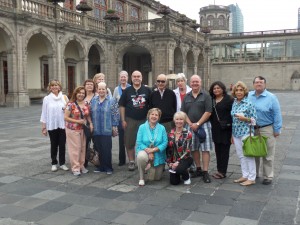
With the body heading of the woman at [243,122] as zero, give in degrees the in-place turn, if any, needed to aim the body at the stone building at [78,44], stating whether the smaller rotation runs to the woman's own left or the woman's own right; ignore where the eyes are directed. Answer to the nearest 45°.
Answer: approximately 90° to the woman's own right

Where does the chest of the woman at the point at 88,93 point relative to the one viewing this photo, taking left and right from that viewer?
facing the viewer

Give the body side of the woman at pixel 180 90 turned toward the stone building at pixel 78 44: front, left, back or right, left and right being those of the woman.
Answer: back

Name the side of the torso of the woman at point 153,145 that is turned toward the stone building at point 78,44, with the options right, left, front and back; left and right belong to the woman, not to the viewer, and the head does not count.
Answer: back

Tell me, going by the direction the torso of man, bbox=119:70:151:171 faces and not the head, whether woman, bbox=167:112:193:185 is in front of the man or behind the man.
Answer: in front

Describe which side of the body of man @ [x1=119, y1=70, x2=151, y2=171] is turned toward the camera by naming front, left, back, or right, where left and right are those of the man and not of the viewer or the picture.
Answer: front

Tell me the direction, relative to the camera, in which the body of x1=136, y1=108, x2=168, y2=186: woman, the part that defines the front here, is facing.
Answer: toward the camera

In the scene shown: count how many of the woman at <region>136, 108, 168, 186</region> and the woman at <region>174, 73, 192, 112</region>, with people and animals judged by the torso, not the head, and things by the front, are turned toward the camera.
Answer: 2

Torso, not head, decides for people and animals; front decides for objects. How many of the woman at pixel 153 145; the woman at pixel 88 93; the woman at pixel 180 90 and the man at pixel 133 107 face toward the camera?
4

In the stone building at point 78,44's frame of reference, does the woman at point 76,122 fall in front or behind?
in front

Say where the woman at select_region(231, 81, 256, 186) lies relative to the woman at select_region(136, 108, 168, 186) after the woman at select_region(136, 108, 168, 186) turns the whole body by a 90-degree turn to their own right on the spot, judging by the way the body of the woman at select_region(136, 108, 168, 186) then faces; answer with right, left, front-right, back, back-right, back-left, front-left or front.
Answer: back

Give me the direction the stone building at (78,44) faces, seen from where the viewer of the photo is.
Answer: facing the viewer and to the right of the viewer

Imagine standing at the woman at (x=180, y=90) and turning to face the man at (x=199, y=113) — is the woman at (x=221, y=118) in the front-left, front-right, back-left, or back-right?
front-left
